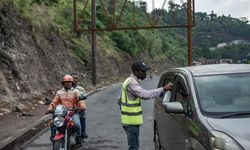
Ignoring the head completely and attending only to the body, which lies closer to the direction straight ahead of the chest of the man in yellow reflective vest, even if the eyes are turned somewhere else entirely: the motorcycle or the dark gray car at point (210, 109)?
the dark gray car

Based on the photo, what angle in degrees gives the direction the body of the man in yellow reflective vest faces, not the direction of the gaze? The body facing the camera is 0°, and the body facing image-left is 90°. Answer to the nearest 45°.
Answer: approximately 270°

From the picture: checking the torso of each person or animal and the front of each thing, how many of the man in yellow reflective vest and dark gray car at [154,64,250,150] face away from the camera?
0

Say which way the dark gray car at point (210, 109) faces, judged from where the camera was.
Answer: facing the viewer and to the right of the viewer

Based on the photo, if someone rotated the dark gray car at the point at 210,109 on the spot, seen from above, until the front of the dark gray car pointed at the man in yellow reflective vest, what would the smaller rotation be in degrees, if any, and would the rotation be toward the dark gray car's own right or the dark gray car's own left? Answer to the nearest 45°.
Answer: approximately 90° to the dark gray car's own right

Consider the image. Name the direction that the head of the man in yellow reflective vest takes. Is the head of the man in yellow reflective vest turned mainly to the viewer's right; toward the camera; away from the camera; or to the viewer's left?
to the viewer's right

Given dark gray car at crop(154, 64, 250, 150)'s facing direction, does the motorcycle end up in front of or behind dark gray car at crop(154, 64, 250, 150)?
behind
